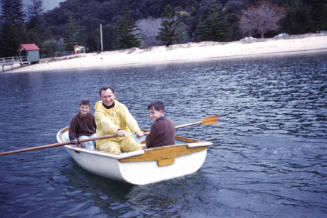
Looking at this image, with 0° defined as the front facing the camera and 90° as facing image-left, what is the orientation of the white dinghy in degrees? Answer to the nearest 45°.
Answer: approximately 135°

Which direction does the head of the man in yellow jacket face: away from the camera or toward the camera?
toward the camera

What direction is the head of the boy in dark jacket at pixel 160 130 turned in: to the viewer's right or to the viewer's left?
to the viewer's left

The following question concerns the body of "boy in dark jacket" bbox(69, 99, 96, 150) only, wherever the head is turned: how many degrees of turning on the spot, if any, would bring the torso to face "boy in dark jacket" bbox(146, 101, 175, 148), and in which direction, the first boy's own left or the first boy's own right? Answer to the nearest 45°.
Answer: approximately 45° to the first boy's own left

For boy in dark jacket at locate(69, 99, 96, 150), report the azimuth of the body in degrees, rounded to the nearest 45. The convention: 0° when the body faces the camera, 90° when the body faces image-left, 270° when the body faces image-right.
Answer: approximately 0°

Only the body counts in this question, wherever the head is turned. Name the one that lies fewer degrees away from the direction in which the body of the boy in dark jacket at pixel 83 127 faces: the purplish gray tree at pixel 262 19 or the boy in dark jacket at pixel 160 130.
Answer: the boy in dark jacket

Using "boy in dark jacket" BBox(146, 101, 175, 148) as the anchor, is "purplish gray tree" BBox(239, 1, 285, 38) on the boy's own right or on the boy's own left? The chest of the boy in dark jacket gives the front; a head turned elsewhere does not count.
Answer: on the boy's own right

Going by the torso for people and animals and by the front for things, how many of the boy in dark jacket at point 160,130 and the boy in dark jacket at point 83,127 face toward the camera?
1

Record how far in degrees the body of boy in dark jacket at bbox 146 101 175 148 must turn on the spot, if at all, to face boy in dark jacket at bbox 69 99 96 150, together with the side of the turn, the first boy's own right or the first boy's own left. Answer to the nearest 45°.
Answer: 0° — they already face them
